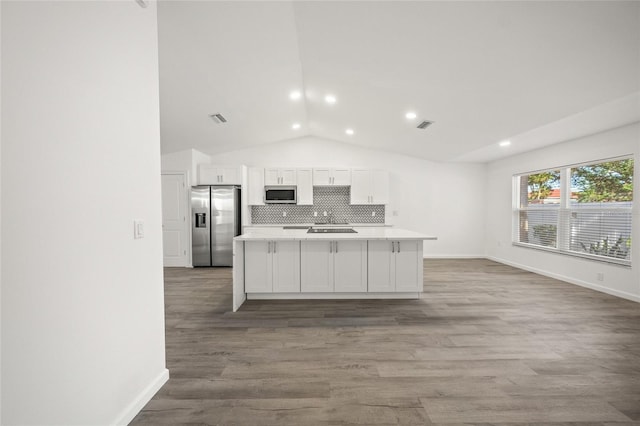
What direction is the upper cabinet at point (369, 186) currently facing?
toward the camera

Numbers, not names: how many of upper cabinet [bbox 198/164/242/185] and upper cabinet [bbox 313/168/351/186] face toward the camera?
2

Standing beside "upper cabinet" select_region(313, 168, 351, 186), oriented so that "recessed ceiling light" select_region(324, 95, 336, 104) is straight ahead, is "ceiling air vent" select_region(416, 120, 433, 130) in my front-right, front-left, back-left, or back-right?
front-left

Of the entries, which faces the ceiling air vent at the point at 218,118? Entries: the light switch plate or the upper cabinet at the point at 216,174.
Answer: the upper cabinet

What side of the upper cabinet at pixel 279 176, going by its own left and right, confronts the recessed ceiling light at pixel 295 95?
front

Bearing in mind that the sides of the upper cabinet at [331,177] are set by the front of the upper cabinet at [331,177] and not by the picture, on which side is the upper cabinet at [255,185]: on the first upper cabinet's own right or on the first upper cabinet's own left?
on the first upper cabinet's own right

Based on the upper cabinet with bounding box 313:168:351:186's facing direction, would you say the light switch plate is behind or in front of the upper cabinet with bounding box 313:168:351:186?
in front

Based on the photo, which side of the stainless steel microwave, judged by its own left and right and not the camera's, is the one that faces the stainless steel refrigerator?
right

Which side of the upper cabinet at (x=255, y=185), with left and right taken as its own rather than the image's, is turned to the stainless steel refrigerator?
right

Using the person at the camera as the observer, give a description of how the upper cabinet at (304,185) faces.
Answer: facing the viewer

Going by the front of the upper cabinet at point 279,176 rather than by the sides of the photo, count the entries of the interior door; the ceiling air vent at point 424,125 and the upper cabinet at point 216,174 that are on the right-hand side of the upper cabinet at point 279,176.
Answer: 2

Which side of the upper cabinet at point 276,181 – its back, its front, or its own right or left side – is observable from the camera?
front

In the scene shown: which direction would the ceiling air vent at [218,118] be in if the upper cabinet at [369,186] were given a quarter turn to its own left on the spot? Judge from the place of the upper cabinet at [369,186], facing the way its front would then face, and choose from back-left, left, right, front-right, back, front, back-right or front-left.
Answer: back-right

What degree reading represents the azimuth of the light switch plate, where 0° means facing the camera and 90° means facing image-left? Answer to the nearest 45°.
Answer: approximately 315°

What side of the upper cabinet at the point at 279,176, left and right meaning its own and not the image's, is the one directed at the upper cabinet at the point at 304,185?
left
